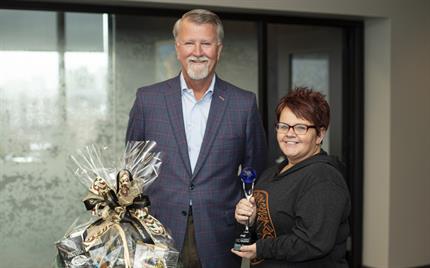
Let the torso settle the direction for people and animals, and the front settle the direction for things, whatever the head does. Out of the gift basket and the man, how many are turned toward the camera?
2

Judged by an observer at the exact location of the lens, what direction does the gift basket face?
facing the viewer

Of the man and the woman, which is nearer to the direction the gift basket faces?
the woman

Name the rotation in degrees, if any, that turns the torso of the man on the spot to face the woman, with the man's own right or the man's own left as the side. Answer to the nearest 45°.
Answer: approximately 45° to the man's own left

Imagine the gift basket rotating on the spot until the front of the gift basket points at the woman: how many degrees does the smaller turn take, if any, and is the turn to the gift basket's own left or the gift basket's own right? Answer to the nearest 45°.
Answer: approximately 90° to the gift basket's own left

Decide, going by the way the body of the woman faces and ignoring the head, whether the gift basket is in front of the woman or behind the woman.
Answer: in front

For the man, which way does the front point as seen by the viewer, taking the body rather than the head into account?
toward the camera

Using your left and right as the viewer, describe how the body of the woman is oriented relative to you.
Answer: facing the viewer and to the left of the viewer

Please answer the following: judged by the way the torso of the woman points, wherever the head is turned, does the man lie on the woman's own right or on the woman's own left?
on the woman's own right
